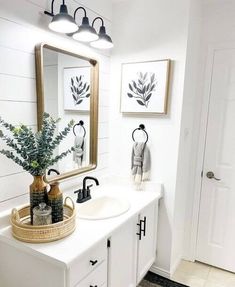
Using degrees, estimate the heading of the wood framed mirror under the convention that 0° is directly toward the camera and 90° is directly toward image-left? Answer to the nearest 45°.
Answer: approximately 315°

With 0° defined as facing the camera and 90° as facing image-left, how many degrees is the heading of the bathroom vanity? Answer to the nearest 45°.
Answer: approximately 315°

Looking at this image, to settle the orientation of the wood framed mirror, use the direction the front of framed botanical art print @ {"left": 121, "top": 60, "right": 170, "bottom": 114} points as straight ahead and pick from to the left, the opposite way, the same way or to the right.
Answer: to the left

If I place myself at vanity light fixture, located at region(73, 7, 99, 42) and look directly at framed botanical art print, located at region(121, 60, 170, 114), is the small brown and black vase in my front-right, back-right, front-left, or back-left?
back-right

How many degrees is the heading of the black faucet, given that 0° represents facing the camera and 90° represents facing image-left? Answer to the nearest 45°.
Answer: approximately 315°
